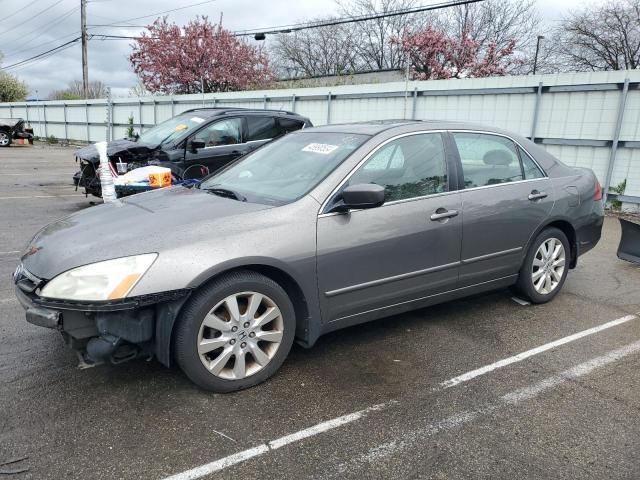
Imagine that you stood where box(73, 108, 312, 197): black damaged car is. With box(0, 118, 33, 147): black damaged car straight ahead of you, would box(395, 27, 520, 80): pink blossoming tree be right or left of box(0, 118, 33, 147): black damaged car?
right

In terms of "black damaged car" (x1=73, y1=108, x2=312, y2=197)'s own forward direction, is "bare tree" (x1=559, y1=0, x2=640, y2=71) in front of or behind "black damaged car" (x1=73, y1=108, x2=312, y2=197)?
behind

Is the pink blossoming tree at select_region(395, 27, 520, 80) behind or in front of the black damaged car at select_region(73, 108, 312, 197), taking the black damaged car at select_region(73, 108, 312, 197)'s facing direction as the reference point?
behind

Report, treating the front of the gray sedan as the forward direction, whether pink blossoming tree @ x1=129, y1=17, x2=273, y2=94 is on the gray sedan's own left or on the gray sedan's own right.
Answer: on the gray sedan's own right

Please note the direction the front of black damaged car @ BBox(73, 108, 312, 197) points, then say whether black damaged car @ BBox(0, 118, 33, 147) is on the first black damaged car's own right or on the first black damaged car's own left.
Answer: on the first black damaged car's own right

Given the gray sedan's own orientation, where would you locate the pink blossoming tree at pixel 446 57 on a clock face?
The pink blossoming tree is roughly at 5 o'clock from the gray sedan.

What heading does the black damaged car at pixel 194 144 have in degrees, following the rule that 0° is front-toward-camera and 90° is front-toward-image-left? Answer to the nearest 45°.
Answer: approximately 45°

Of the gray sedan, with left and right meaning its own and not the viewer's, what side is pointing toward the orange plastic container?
right

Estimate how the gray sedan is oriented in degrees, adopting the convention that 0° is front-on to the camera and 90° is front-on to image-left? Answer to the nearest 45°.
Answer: approximately 45°

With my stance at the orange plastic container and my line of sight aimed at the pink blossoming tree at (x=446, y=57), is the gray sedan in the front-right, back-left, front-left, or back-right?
back-right

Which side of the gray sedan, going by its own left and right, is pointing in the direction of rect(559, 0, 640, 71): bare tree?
back
